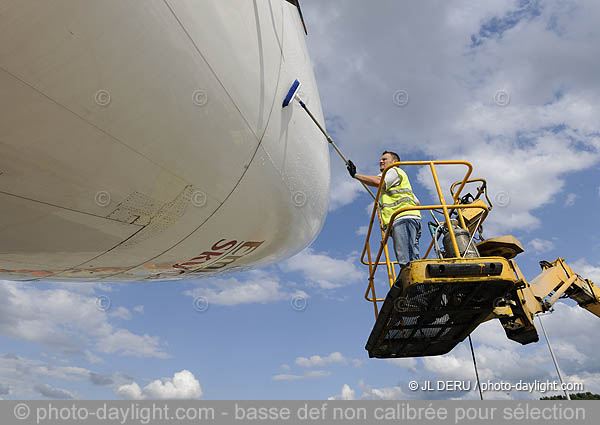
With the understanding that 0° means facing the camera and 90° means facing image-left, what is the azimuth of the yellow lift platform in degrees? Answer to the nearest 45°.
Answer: approximately 90°

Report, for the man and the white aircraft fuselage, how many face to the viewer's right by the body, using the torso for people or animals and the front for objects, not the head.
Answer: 1

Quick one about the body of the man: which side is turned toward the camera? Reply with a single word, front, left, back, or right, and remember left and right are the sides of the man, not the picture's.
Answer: left

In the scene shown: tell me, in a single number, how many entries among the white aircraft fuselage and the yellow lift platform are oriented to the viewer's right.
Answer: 1

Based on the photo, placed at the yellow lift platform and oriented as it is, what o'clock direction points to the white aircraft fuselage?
The white aircraft fuselage is roughly at 10 o'clock from the yellow lift platform.

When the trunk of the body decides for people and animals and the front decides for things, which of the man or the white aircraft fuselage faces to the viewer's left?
the man

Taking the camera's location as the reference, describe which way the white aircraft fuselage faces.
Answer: facing to the right of the viewer

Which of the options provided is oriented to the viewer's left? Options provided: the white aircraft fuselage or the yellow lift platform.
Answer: the yellow lift platform

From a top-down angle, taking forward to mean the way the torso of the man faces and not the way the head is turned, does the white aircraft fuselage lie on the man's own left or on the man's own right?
on the man's own left
